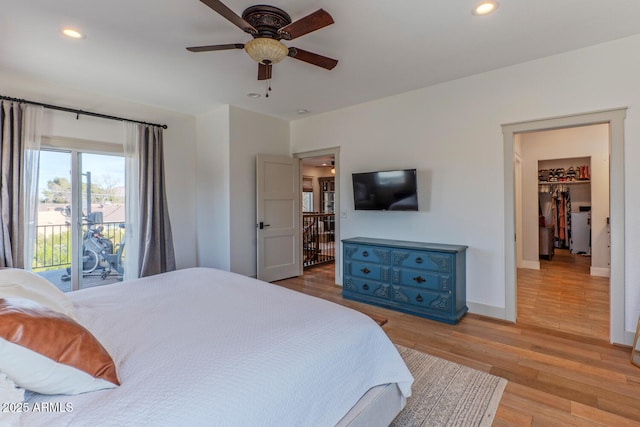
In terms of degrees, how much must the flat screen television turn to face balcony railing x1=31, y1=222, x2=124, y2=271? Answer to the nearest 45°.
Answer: approximately 45° to its right

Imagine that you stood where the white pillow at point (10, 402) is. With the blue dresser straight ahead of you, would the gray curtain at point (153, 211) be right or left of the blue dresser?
left

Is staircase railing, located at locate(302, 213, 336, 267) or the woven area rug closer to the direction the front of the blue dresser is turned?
the woven area rug

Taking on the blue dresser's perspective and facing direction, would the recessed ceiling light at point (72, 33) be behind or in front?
in front

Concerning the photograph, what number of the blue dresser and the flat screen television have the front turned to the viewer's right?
0

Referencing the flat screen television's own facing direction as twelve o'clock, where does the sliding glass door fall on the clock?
The sliding glass door is roughly at 1 o'clock from the flat screen television.

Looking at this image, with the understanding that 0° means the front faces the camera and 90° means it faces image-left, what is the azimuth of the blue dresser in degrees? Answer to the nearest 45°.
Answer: approximately 45°
